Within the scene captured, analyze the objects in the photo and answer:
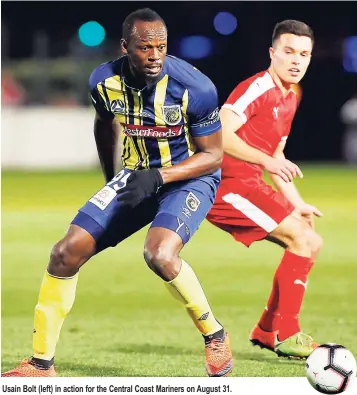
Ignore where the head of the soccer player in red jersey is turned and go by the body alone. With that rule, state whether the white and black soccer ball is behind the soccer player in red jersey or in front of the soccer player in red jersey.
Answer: in front

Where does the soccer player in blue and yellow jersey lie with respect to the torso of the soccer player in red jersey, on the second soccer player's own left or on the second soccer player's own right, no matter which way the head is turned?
on the second soccer player's own right

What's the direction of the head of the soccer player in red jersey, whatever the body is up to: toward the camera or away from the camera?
toward the camera

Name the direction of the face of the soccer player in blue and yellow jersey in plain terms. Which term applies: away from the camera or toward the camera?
toward the camera
